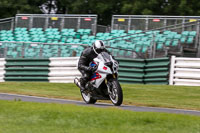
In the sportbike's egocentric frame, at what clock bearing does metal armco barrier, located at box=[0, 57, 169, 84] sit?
The metal armco barrier is roughly at 7 o'clock from the sportbike.

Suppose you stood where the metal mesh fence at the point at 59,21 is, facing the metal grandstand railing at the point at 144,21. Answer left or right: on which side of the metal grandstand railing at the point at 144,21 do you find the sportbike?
right

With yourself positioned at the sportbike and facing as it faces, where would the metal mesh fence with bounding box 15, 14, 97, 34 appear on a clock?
The metal mesh fence is roughly at 7 o'clock from the sportbike.

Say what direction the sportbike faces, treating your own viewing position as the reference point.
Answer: facing the viewer and to the right of the viewer

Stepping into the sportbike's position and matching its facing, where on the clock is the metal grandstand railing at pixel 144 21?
The metal grandstand railing is roughly at 8 o'clock from the sportbike.

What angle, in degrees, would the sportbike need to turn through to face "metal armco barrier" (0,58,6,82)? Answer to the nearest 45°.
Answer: approximately 180°

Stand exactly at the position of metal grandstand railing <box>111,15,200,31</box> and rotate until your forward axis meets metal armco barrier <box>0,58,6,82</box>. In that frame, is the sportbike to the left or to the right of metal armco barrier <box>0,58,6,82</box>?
left

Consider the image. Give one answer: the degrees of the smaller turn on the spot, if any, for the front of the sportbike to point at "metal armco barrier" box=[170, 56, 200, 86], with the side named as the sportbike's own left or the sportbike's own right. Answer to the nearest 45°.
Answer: approximately 90° to the sportbike's own left
